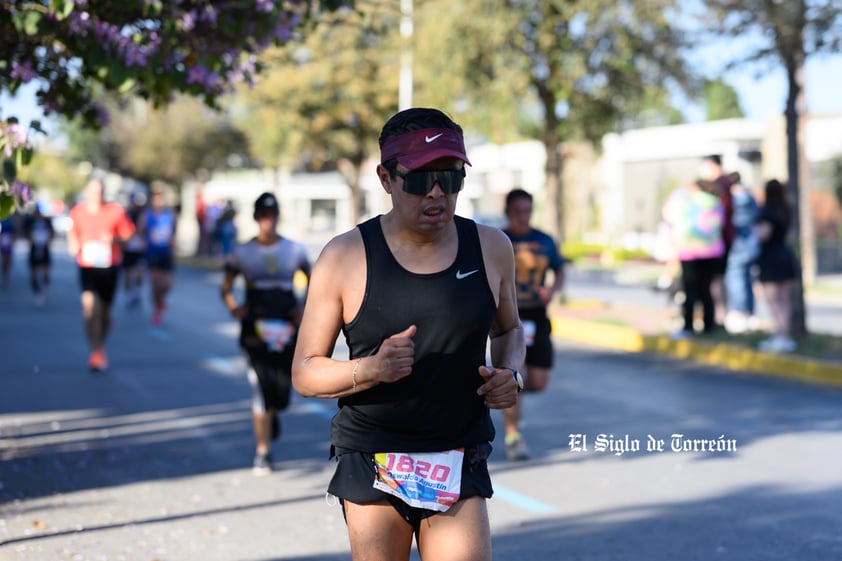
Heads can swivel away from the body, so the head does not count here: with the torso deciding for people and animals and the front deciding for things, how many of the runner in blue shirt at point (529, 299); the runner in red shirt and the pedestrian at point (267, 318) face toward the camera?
3

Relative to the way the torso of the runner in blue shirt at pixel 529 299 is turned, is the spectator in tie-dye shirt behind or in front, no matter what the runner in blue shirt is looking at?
behind

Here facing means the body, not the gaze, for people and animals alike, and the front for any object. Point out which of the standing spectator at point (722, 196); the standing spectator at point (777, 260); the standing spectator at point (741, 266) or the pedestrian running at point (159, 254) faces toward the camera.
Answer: the pedestrian running

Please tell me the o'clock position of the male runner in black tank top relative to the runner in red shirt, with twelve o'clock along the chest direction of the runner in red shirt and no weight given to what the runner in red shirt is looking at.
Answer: The male runner in black tank top is roughly at 12 o'clock from the runner in red shirt.

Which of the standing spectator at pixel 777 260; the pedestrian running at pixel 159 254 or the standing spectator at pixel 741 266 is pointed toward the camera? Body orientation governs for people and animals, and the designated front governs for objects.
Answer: the pedestrian running

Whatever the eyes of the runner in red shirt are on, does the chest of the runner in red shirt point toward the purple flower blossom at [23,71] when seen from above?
yes

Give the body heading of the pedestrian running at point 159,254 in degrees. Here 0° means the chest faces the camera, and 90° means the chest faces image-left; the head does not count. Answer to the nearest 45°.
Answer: approximately 0°

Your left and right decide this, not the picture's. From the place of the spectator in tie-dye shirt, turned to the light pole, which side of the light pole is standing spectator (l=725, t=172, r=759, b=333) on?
right
